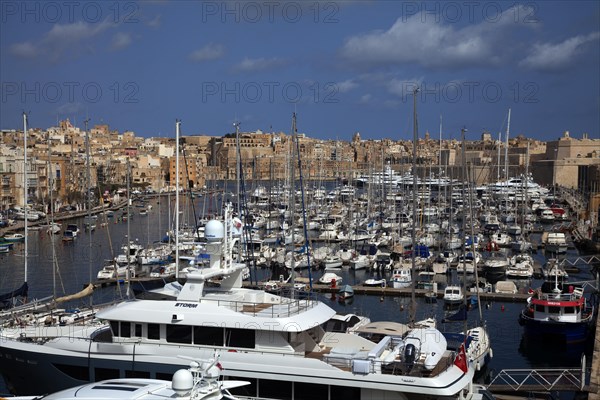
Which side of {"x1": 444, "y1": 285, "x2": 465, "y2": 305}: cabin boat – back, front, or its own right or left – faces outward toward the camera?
front

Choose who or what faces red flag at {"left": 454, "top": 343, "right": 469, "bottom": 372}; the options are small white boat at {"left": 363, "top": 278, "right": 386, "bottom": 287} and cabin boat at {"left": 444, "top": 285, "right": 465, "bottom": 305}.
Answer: the cabin boat

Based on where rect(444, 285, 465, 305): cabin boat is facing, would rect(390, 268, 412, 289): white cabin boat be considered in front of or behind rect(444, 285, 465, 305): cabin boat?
behind

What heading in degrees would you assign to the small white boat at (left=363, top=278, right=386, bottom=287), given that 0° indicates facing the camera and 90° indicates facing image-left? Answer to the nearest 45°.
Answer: approximately 90°

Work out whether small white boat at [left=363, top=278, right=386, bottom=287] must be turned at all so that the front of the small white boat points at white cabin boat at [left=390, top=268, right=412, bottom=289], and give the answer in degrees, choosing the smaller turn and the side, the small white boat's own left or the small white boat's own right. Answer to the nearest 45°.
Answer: approximately 180°

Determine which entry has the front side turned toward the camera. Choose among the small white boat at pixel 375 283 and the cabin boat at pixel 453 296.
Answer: the cabin boat

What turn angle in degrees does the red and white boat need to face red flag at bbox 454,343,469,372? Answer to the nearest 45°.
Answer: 0° — it already faces it

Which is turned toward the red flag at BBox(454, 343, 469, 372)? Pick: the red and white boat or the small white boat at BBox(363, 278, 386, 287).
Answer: the red and white boat

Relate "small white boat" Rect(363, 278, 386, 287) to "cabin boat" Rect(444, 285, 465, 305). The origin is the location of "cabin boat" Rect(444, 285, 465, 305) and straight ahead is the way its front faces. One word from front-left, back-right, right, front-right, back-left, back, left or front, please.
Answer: back-right
